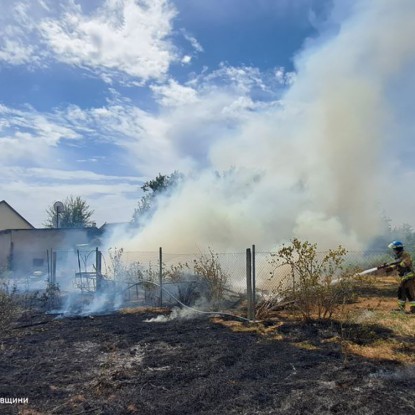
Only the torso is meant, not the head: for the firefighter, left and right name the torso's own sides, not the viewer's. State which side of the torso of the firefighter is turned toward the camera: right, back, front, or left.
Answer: left
